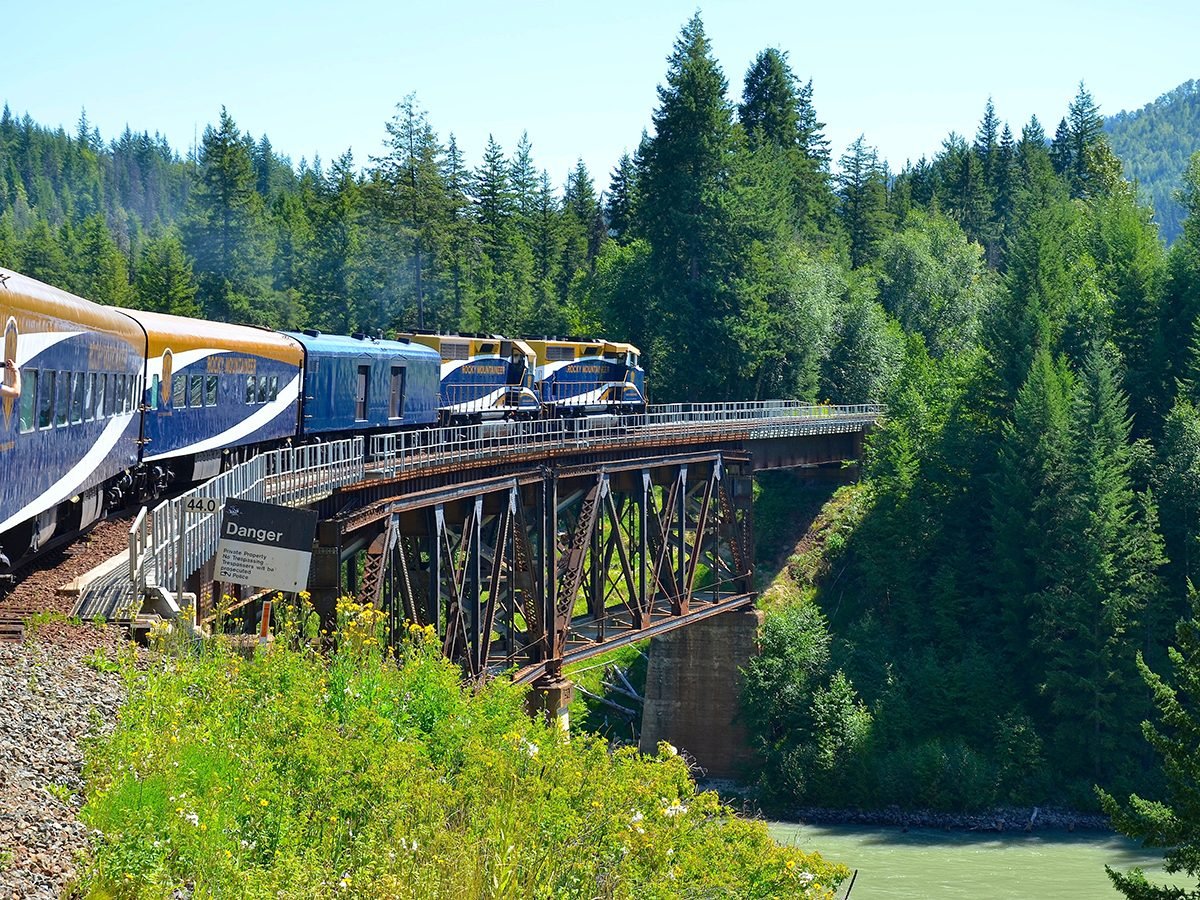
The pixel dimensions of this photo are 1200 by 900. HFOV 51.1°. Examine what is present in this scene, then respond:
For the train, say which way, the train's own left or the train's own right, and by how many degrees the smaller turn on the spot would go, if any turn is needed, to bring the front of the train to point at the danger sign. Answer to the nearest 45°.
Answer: approximately 135° to the train's own right

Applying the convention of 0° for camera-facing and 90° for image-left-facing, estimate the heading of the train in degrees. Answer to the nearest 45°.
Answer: approximately 225°

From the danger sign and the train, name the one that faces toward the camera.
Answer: the danger sign

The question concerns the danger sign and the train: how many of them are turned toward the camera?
1

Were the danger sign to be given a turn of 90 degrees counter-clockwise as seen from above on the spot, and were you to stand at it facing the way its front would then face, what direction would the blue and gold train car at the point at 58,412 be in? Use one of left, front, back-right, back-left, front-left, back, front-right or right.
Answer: back-left

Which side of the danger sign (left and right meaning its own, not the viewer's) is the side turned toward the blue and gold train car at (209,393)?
back

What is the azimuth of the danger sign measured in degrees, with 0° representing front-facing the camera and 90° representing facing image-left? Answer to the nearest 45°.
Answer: approximately 0°

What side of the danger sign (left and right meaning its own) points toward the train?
back

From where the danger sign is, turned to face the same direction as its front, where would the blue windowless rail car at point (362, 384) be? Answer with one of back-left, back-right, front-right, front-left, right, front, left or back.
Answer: back
